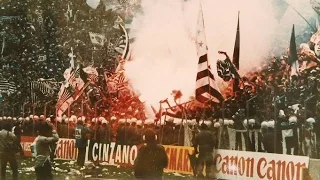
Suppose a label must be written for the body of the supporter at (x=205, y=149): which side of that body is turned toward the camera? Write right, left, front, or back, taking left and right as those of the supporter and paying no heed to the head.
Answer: back

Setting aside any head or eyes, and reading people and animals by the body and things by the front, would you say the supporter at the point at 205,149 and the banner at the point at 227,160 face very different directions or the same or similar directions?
very different directions

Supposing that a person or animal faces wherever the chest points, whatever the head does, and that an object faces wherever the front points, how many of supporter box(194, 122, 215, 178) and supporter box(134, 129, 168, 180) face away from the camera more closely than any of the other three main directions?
2

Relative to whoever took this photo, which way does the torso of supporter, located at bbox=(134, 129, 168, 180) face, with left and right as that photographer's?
facing away from the viewer

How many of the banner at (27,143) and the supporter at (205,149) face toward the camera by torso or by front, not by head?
1

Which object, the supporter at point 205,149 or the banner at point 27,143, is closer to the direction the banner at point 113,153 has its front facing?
the supporter
